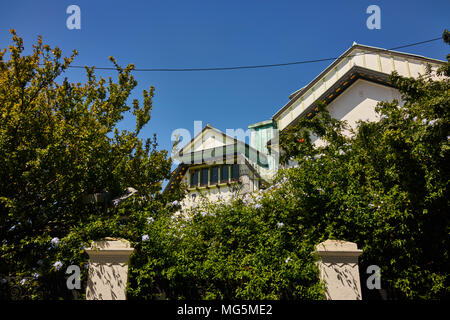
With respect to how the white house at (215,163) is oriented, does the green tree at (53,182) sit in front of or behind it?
in front

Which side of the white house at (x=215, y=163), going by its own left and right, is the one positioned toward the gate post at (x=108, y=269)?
front

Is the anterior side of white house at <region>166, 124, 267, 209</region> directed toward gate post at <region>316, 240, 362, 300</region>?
yes

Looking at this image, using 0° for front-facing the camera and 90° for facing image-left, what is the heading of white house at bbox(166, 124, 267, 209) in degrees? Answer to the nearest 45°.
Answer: approximately 0°
